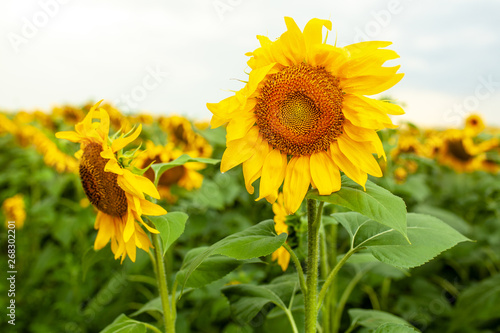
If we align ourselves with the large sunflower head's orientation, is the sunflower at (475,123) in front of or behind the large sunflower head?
behind

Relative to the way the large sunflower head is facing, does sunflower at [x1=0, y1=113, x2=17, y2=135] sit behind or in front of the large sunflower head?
behind

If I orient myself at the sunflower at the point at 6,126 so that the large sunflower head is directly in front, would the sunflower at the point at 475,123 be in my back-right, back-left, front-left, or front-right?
front-left

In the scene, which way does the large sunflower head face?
toward the camera

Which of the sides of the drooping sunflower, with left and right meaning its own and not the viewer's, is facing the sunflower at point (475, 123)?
back

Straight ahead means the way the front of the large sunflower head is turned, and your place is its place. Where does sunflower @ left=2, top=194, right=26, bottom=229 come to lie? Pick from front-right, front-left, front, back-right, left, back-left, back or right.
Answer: back-right

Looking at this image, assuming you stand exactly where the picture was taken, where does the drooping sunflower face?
facing the viewer and to the left of the viewer

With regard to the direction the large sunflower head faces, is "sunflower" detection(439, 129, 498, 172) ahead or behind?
behind

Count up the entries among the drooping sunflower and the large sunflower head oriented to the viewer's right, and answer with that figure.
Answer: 0

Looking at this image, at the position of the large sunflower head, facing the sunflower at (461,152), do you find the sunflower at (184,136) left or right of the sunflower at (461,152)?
left

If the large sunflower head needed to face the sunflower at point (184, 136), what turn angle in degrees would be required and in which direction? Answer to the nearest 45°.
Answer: approximately 180°
